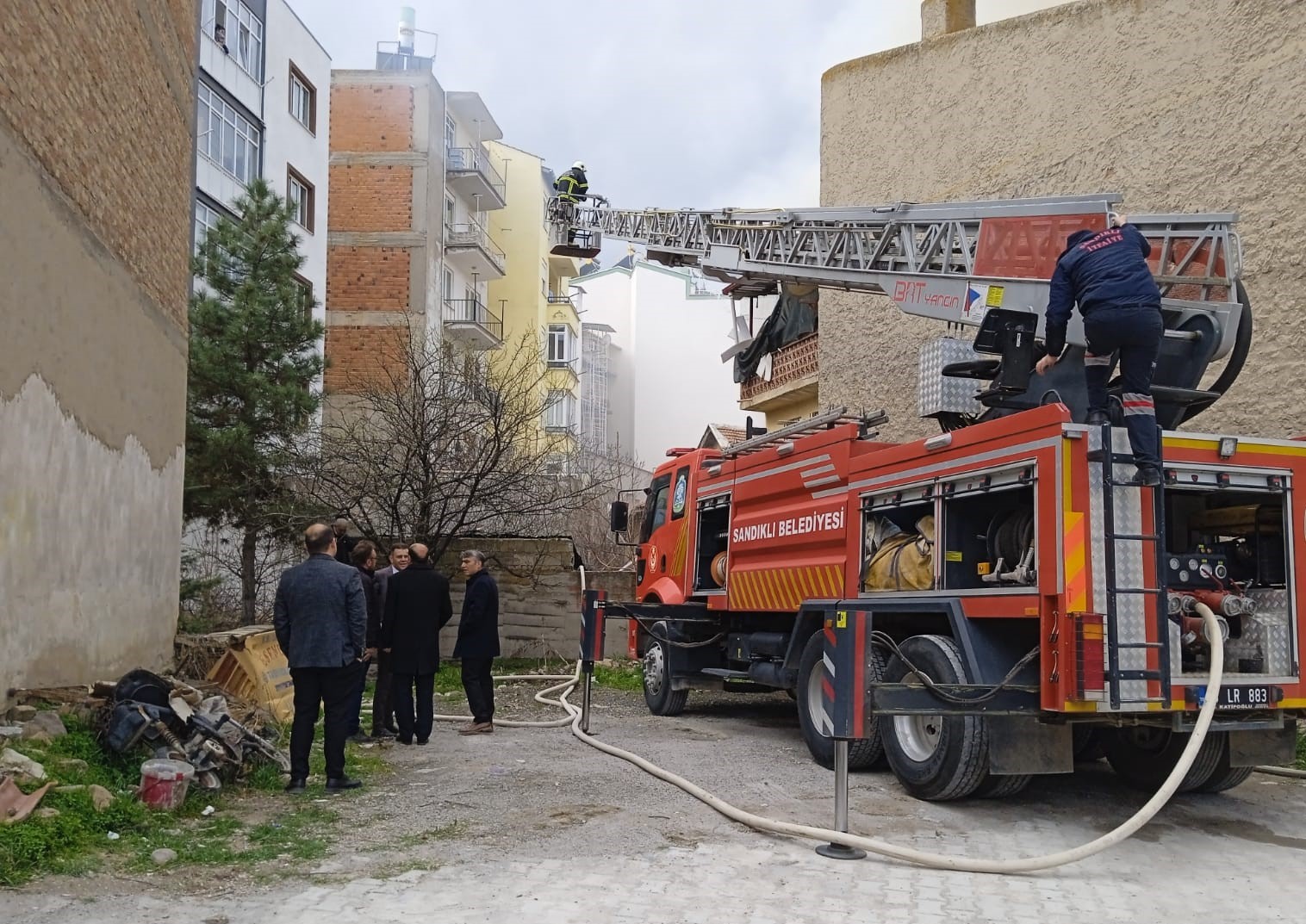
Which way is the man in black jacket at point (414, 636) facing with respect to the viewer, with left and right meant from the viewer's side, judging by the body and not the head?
facing away from the viewer

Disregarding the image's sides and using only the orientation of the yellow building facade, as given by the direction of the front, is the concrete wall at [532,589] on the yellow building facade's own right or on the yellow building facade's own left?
on the yellow building facade's own right

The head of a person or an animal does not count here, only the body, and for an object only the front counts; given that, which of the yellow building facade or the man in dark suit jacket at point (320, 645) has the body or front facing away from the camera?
the man in dark suit jacket

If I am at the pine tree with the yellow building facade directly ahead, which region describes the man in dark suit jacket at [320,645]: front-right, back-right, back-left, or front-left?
back-right

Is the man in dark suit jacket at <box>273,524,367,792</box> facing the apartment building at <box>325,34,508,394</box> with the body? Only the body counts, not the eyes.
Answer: yes

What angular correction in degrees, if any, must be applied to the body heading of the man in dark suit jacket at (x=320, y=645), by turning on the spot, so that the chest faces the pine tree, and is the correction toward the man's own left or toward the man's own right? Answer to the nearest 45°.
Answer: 0° — they already face it

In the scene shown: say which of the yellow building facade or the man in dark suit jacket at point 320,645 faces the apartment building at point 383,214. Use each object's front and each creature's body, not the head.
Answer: the man in dark suit jacket

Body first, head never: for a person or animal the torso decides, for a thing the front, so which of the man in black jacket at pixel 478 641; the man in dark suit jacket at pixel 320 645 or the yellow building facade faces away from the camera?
the man in dark suit jacket

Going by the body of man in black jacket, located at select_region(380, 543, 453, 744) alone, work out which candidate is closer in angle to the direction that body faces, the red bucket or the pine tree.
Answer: the pine tree
